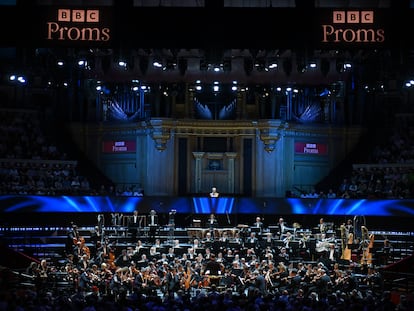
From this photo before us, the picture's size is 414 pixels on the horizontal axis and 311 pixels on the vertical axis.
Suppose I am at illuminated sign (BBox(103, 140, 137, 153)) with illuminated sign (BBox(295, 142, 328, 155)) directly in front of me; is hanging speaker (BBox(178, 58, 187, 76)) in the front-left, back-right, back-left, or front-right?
front-right

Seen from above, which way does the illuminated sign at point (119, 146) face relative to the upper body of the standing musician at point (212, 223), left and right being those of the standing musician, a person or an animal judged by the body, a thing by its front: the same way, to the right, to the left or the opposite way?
the same way

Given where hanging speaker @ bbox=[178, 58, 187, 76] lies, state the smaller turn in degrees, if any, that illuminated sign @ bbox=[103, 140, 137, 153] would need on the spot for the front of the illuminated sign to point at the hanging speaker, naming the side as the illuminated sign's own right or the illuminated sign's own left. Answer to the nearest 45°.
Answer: approximately 45° to the illuminated sign's own left

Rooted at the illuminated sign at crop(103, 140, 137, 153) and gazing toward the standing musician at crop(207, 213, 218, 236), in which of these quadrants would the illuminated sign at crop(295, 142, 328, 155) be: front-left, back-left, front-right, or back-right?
front-left

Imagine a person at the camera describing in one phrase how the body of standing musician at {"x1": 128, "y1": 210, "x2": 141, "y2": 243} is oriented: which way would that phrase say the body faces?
toward the camera

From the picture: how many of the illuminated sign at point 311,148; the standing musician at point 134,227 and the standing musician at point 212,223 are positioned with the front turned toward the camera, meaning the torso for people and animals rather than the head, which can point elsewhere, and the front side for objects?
3
